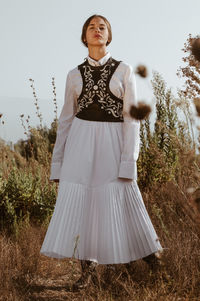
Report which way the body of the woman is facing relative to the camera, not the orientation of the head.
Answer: toward the camera

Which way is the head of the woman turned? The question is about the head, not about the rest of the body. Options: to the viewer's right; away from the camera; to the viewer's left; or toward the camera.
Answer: toward the camera
